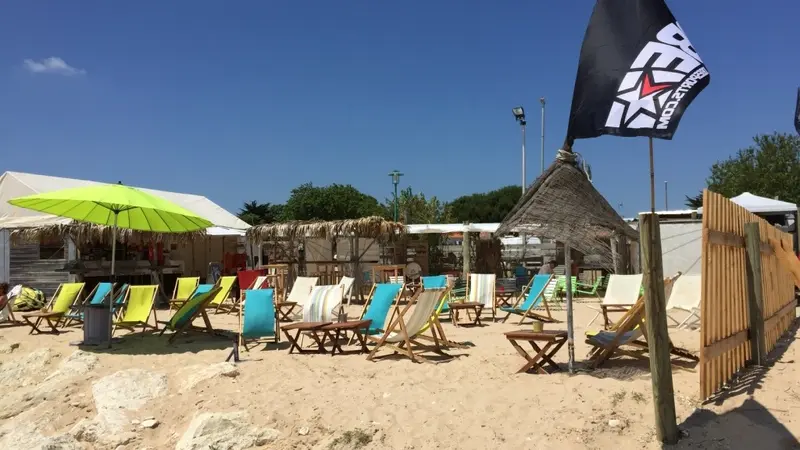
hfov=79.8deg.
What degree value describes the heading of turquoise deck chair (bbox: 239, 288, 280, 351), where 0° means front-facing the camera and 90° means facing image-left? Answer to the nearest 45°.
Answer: approximately 0°

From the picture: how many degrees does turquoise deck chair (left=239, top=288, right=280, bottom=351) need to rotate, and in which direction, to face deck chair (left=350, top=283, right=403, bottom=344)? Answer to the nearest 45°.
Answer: approximately 90° to its left

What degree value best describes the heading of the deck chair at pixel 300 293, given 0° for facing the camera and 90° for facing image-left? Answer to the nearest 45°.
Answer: approximately 45°

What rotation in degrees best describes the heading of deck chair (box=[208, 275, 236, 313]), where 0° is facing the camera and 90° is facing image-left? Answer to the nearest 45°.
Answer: approximately 45°

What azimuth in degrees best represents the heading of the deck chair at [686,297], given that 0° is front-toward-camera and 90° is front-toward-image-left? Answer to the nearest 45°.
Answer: approximately 45°

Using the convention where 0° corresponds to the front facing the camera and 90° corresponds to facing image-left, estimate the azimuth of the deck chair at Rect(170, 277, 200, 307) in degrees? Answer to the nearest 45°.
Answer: approximately 45°

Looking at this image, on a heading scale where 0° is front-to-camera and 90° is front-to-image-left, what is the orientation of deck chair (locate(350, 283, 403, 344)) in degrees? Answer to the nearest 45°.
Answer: approximately 45°

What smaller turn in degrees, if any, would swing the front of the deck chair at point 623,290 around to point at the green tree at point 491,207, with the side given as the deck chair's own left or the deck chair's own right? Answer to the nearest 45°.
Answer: approximately 135° to the deck chair's own right
